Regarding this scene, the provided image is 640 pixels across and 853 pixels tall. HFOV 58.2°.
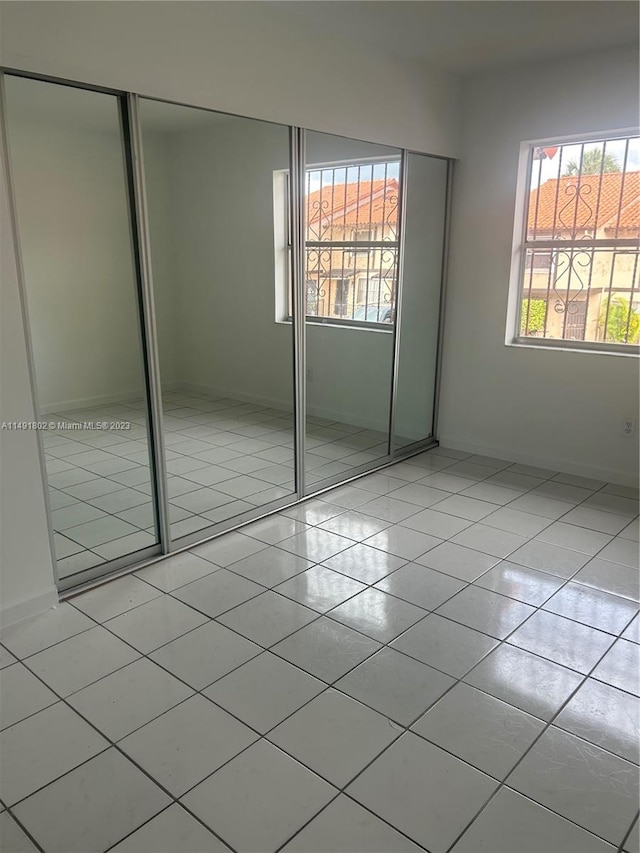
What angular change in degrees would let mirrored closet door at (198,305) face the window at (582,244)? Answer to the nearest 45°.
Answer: approximately 45° to its left

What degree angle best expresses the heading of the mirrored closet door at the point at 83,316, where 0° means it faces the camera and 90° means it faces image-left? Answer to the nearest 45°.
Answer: approximately 315°

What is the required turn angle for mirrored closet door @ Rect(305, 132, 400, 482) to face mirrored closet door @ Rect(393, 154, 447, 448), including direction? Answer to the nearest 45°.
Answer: approximately 90° to its left

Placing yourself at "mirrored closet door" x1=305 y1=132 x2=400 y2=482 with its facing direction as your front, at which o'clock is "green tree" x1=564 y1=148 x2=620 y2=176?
The green tree is roughly at 10 o'clock from the mirrored closet door.

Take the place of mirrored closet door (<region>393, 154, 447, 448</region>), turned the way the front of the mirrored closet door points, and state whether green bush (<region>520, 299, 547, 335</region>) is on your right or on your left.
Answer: on your left

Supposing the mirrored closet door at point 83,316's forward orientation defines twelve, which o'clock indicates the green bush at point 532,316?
The green bush is roughly at 10 o'clock from the mirrored closet door.

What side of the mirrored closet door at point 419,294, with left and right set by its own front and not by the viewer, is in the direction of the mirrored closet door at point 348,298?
right

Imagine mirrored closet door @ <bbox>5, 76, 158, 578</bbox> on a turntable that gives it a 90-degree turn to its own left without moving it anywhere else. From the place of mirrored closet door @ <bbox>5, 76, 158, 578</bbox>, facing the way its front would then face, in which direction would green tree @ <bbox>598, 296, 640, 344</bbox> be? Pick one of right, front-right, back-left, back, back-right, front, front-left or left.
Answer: front-right

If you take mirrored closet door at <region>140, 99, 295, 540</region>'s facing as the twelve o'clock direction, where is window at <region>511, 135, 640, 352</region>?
The window is roughly at 10 o'clock from the mirrored closet door.

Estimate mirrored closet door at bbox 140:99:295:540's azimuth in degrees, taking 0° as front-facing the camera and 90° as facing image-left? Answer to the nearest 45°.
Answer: approximately 315°

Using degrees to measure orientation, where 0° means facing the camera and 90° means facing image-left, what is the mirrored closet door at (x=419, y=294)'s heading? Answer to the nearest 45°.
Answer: approximately 315°
